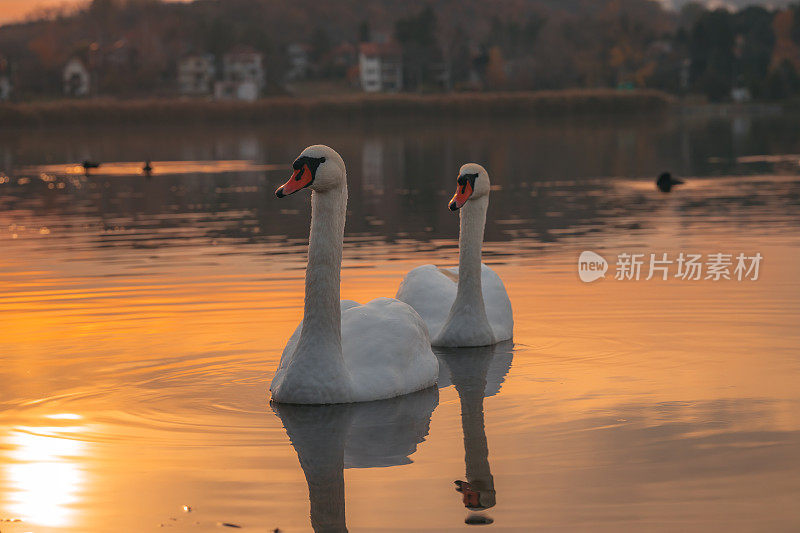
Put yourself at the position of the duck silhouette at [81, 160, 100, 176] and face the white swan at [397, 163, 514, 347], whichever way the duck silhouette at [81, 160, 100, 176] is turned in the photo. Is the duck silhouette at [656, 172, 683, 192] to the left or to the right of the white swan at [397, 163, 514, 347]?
left

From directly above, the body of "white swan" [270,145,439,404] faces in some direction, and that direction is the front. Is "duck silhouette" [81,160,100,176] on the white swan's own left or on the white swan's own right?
on the white swan's own right

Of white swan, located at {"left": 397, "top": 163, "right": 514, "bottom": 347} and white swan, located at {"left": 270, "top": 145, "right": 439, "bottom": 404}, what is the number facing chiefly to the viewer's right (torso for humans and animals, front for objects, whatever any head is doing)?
0

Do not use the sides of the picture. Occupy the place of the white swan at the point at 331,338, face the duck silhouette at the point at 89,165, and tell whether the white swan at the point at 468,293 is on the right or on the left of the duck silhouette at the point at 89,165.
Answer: right

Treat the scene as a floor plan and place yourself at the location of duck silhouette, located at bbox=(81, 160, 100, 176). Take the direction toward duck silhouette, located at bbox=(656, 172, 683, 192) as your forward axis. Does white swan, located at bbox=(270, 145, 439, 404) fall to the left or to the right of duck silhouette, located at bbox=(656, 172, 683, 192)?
right

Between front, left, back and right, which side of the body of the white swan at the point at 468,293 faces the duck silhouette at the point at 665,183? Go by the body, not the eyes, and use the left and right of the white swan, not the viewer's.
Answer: back

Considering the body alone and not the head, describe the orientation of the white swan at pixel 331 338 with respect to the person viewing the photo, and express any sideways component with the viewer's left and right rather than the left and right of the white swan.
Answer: facing the viewer and to the left of the viewer

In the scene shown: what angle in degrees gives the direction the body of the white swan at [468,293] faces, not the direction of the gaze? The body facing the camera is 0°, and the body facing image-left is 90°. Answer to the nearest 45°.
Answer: approximately 0°

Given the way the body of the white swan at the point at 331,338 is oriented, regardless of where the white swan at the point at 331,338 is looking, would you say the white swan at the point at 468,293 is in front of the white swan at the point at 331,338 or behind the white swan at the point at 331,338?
behind

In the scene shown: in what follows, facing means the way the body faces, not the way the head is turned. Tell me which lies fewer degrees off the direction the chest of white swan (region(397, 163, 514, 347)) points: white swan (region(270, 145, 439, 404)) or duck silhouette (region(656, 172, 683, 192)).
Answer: the white swan
